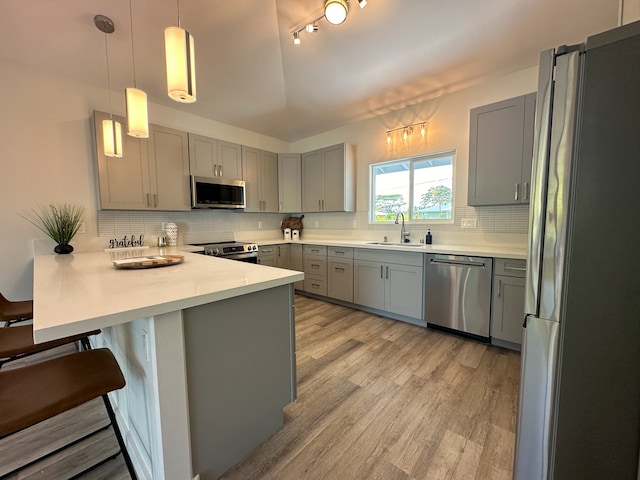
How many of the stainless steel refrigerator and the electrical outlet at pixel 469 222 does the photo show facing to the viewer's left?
1

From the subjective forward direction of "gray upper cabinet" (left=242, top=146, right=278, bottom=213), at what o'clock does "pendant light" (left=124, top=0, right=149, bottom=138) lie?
The pendant light is roughly at 2 o'clock from the gray upper cabinet.

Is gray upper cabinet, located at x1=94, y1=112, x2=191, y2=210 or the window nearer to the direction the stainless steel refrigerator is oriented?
the gray upper cabinet

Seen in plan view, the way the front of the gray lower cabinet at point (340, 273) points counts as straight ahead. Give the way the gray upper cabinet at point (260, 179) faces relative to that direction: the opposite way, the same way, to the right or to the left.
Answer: to the left

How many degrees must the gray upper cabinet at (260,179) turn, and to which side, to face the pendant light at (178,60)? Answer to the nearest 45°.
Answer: approximately 45° to its right

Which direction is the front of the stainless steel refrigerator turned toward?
to the viewer's left

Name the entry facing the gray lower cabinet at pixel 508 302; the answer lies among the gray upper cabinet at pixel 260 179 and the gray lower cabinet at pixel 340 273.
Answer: the gray upper cabinet
